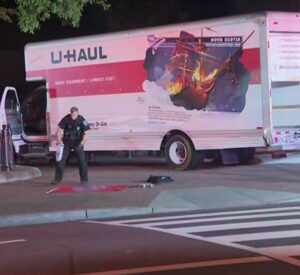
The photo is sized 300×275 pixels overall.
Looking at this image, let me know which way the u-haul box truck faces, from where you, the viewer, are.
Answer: facing away from the viewer and to the left of the viewer

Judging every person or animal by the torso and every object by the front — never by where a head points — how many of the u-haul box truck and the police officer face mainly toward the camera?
1

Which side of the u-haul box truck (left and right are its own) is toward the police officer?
left

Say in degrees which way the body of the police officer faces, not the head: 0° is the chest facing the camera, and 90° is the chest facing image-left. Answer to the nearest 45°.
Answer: approximately 0°
